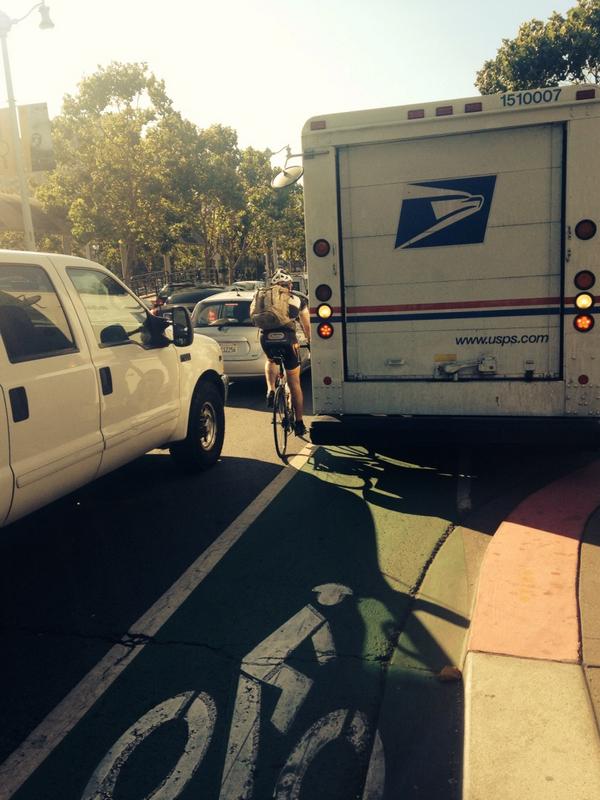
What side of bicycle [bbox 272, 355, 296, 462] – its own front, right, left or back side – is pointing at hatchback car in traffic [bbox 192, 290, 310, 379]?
front

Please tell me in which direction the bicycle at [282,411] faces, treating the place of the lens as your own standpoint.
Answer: facing away from the viewer

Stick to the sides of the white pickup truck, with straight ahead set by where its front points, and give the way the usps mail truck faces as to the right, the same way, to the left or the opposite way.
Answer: the same way

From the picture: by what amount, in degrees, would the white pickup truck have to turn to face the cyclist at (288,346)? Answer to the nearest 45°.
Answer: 0° — it already faces them

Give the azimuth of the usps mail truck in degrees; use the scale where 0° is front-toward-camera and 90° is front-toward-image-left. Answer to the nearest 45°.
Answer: approximately 180°

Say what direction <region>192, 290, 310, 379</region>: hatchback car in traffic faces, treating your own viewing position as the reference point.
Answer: facing away from the viewer and to the right of the viewer

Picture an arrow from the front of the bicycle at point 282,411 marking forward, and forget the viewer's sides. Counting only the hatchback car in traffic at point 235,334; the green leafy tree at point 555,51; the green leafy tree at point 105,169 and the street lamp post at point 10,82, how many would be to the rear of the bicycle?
0

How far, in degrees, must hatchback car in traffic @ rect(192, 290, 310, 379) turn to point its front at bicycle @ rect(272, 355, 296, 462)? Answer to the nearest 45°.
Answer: approximately 135° to its right

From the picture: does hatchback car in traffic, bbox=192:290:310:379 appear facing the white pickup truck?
no

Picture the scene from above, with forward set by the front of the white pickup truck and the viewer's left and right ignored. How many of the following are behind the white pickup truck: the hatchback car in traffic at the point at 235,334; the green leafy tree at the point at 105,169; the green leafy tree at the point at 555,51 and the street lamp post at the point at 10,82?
0

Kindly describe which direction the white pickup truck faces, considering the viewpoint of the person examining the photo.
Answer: facing away from the viewer and to the right of the viewer

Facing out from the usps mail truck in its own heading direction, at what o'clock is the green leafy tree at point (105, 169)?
The green leafy tree is roughly at 11 o'clock from the usps mail truck.

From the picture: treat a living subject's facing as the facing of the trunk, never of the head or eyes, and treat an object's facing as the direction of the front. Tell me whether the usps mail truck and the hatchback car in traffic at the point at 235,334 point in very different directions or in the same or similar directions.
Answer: same or similar directions

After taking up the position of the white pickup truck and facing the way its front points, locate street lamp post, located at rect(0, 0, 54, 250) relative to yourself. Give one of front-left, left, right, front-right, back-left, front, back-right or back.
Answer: front-left

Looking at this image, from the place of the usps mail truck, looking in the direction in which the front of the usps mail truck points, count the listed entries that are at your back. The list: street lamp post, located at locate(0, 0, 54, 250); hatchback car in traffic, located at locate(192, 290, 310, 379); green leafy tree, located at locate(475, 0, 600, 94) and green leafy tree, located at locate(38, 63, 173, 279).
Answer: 0

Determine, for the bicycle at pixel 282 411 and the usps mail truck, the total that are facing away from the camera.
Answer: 2

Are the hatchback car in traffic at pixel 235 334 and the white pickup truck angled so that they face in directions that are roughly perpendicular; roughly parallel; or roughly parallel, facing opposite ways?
roughly parallel

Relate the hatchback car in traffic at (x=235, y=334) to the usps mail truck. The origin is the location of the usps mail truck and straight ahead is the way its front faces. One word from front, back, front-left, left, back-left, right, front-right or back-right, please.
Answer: front-left
